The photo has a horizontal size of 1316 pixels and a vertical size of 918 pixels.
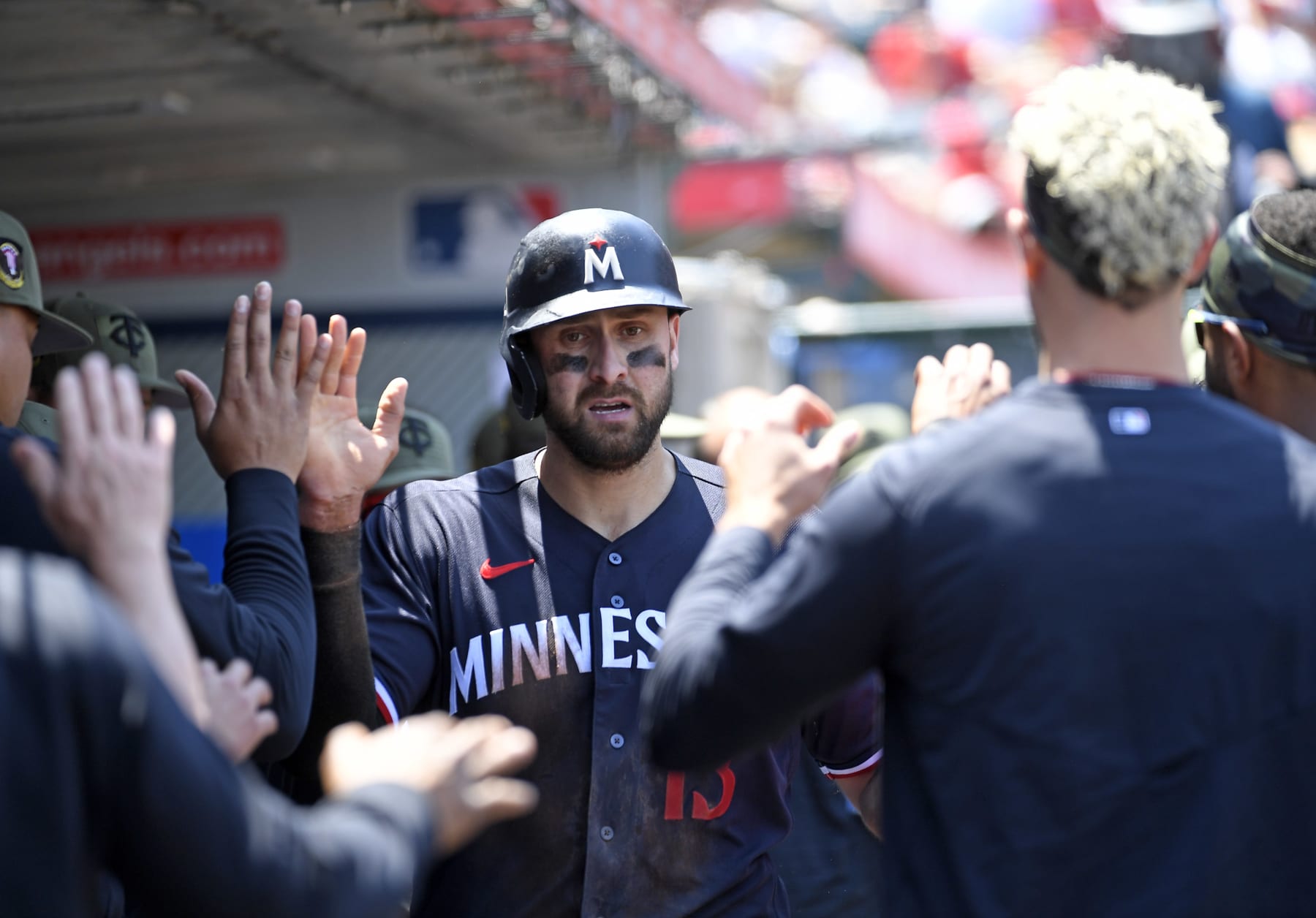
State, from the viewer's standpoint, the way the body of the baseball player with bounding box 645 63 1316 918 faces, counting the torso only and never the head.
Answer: away from the camera

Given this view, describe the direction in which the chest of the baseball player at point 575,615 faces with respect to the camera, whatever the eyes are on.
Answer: toward the camera

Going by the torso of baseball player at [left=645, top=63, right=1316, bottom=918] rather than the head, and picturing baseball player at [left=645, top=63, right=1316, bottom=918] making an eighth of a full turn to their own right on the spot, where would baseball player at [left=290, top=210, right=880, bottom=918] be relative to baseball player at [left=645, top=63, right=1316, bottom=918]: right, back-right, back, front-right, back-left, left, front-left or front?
left

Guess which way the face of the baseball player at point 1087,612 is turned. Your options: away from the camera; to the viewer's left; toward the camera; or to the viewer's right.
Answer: away from the camera
